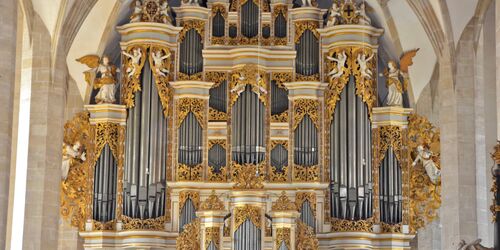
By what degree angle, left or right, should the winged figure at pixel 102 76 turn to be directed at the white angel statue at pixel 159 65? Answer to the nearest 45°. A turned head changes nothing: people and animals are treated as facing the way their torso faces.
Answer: approximately 45° to its left

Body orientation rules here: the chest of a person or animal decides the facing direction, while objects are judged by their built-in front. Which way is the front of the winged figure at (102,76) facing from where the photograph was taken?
facing the viewer and to the right of the viewer
